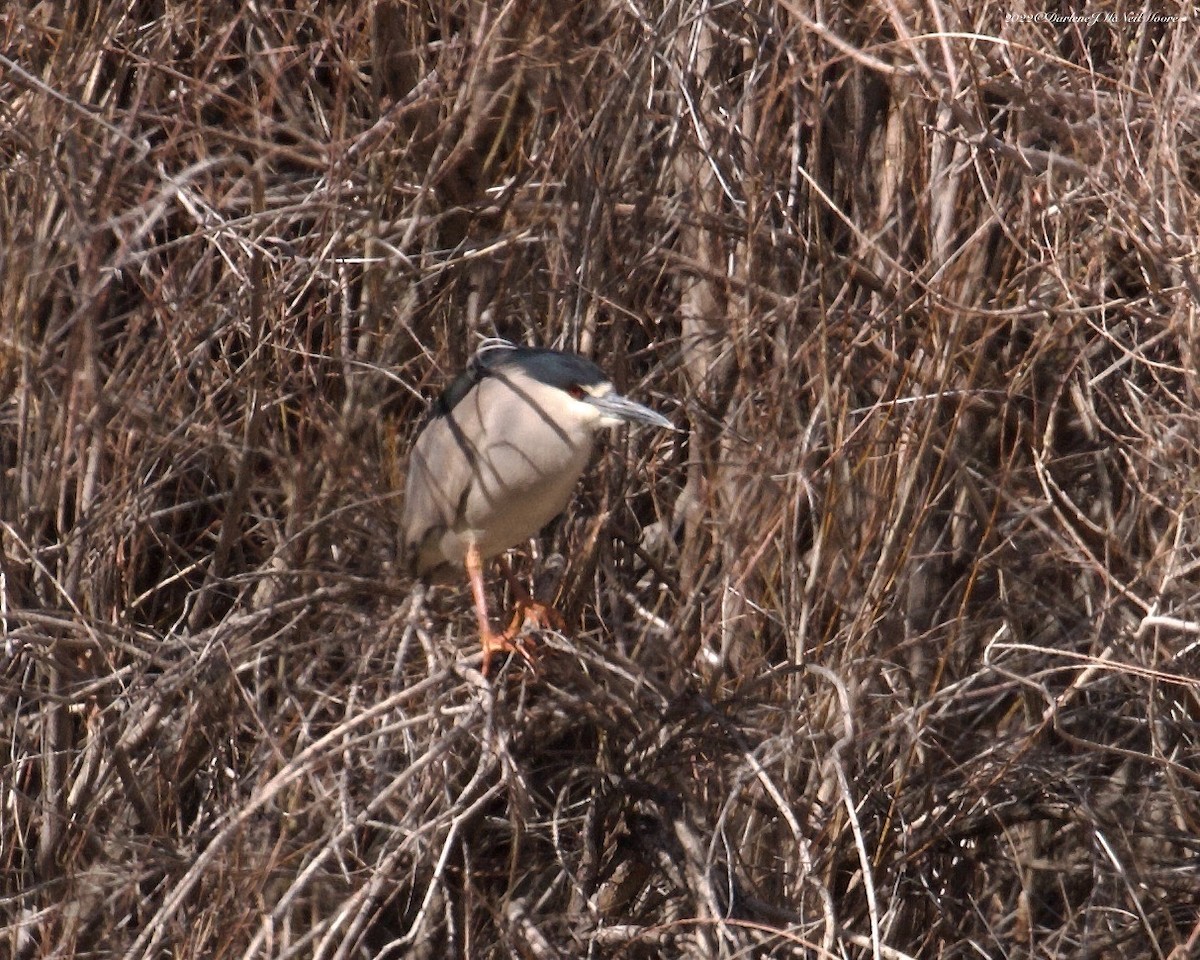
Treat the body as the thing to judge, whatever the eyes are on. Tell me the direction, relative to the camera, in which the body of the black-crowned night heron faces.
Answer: to the viewer's right
